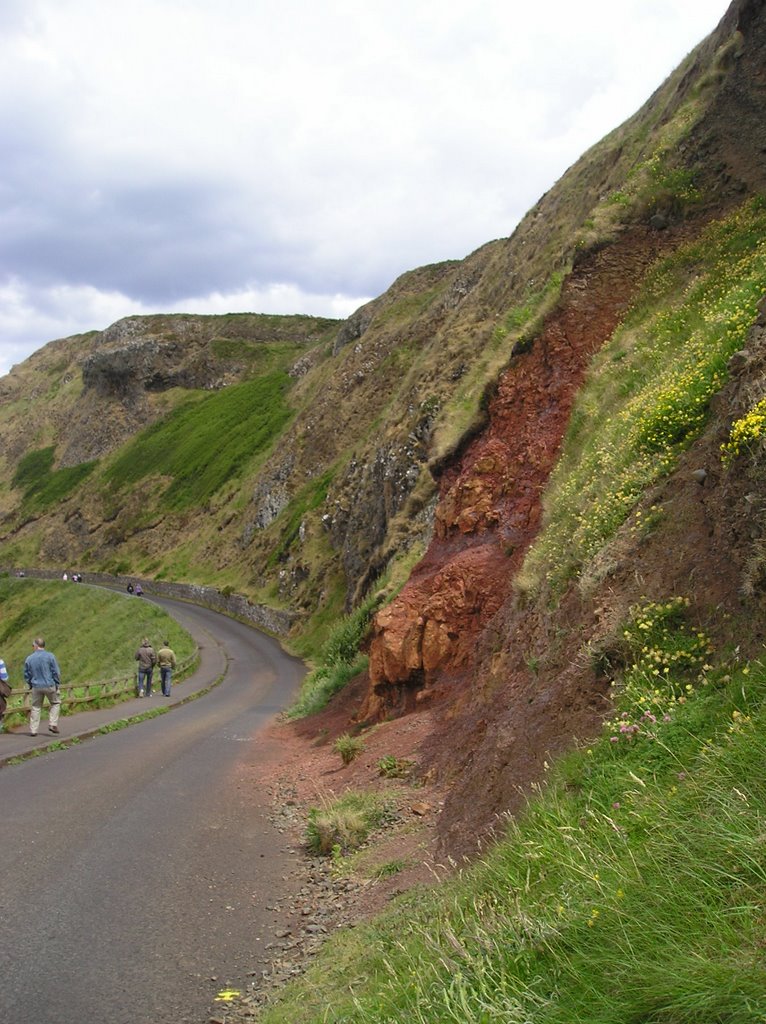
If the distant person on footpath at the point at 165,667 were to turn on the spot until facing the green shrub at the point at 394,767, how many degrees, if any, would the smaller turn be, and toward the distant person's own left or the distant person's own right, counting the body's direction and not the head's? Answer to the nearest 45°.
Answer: approximately 180°

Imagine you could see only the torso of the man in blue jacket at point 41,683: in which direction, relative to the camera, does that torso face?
away from the camera

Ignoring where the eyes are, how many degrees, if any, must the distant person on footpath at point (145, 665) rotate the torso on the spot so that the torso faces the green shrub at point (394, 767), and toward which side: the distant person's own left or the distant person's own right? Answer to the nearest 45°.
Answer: approximately 180°

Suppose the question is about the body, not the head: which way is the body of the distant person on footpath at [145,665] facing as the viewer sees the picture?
away from the camera

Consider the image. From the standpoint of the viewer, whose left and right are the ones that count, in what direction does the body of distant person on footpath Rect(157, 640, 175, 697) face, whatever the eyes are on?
facing away from the viewer

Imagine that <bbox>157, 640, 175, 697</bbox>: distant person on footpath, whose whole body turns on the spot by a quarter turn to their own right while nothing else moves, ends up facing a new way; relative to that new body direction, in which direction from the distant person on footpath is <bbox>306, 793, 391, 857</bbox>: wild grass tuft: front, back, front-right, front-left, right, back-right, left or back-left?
right

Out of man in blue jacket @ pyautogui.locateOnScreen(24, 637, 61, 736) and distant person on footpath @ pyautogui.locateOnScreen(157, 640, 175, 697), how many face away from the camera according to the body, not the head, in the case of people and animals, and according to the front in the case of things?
2

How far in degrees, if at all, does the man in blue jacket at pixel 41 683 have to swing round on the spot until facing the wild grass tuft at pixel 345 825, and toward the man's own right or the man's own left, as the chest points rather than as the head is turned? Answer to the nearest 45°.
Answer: approximately 180°

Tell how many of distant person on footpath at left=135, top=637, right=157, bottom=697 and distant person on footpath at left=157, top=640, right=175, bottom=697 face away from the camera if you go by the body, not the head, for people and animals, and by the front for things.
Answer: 2

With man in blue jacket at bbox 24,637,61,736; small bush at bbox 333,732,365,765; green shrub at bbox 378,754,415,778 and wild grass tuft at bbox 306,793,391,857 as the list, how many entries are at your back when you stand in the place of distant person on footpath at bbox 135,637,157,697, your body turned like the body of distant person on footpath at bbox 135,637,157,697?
4

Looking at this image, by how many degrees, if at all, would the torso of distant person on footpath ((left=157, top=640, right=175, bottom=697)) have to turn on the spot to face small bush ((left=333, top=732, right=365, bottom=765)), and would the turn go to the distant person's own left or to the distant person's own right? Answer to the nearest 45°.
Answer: approximately 180°
